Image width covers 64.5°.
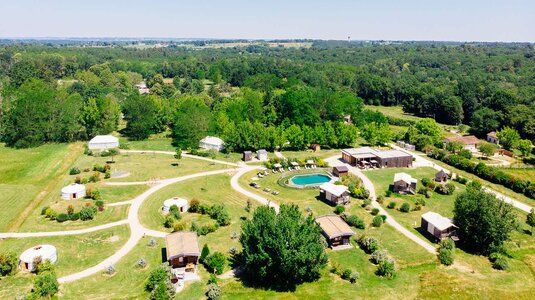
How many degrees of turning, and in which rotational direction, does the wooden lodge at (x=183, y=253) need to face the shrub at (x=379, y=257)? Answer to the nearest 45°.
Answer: approximately 90° to its left

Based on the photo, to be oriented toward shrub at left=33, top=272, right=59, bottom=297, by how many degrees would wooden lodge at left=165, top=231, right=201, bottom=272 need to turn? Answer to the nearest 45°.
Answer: approximately 90° to its right

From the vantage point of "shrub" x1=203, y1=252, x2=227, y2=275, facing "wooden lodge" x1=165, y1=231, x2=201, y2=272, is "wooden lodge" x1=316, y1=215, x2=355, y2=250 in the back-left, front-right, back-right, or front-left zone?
back-right

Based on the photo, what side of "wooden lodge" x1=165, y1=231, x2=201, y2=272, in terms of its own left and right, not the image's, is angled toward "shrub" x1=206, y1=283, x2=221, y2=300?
front

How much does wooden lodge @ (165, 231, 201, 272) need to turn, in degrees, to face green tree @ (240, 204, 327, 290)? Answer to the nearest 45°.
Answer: approximately 45° to its left

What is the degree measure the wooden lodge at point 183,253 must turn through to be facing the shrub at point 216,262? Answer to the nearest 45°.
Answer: approximately 90° to its left

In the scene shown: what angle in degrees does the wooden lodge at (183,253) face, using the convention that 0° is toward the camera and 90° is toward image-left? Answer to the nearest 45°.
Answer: approximately 0°

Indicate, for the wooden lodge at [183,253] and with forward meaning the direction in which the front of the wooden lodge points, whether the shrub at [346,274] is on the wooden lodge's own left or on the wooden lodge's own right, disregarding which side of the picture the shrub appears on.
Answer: on the wooden lodge's own left

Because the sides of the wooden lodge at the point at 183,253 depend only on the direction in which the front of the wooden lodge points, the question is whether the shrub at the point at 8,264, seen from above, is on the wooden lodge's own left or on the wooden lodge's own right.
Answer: on the wooden lodge's own right

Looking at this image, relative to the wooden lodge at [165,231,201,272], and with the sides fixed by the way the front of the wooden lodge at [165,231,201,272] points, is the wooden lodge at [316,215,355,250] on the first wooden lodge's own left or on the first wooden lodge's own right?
on the first wooden lodge's own left

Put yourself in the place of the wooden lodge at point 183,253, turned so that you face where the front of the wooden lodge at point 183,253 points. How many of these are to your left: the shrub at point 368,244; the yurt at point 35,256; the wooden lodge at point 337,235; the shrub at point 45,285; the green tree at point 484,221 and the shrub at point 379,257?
4

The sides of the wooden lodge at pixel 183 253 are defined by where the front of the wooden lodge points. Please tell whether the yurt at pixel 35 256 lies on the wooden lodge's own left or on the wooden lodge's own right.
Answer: on the wooden lodge's own right

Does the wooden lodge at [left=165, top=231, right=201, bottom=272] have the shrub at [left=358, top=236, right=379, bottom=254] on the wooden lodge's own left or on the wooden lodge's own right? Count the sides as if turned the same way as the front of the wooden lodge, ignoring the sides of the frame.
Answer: on the wooden lodge's own left
